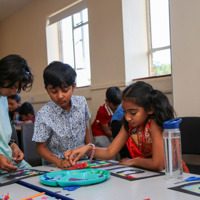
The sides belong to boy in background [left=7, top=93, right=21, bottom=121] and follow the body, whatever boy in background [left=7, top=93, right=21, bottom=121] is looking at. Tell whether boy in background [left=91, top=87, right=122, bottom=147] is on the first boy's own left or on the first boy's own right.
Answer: on the first boy's own left

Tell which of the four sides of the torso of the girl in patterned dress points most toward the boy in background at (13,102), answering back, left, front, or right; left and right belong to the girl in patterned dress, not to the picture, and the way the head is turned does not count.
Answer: right

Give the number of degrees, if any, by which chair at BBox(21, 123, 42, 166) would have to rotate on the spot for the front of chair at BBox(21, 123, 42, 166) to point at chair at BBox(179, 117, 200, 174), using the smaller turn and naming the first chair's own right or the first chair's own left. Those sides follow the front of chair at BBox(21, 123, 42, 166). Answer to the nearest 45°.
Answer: approximately 45° to the first chair's own left

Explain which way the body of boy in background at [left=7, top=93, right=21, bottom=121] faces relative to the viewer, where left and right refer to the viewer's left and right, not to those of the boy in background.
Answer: facing the viewer and to the left of the viewer

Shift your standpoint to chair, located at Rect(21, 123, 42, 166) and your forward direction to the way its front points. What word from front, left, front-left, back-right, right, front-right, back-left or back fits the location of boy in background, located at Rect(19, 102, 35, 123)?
back-left

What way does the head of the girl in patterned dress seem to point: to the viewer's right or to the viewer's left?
to the viewer's left

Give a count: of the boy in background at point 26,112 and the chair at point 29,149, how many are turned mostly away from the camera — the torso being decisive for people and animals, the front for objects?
0

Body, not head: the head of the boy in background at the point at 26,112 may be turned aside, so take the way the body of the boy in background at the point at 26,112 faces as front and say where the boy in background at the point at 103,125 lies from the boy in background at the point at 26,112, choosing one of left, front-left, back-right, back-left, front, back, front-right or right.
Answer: left

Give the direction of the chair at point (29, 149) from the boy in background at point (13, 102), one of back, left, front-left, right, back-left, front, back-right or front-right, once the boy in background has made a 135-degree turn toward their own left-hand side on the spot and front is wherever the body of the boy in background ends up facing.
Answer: right

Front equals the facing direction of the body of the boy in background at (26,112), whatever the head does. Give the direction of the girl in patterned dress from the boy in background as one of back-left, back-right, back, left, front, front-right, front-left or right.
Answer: front-left

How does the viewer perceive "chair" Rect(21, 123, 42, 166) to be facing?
facing the viewer and to the right of the viewer

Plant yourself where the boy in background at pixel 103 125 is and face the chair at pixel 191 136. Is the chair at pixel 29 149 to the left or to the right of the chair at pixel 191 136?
right
